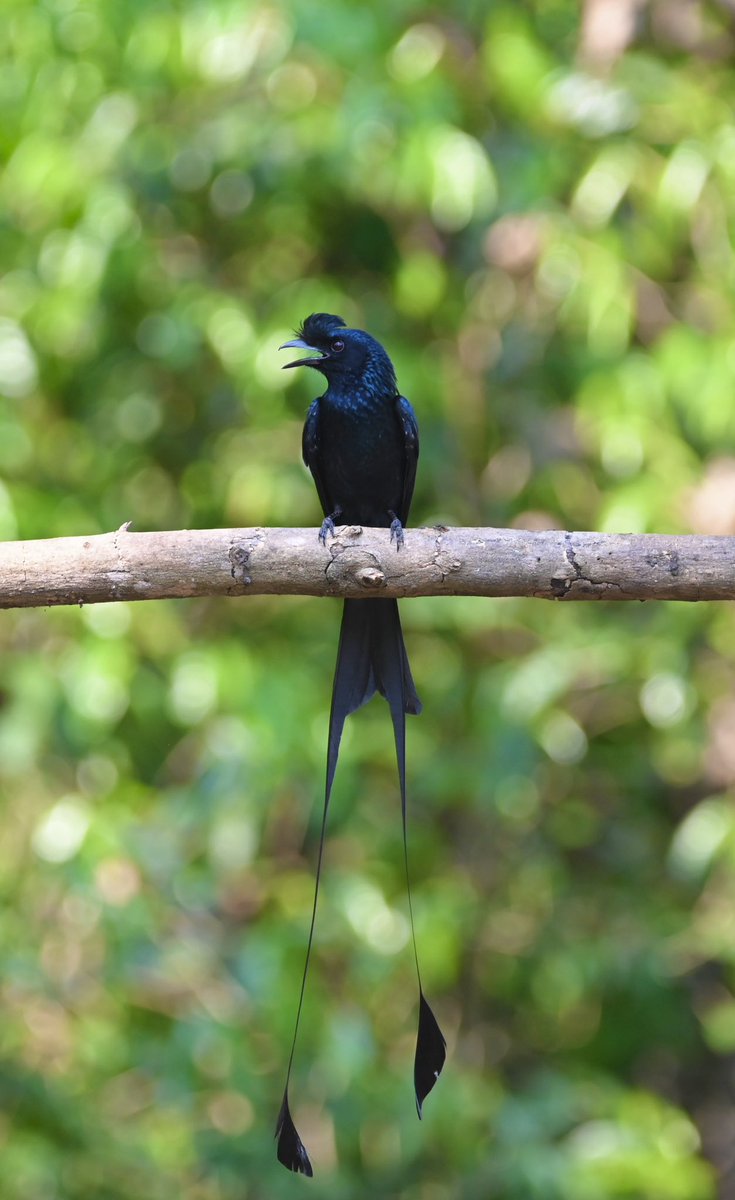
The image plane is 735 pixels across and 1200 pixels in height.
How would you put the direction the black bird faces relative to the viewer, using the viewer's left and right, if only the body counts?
facing the viewer
